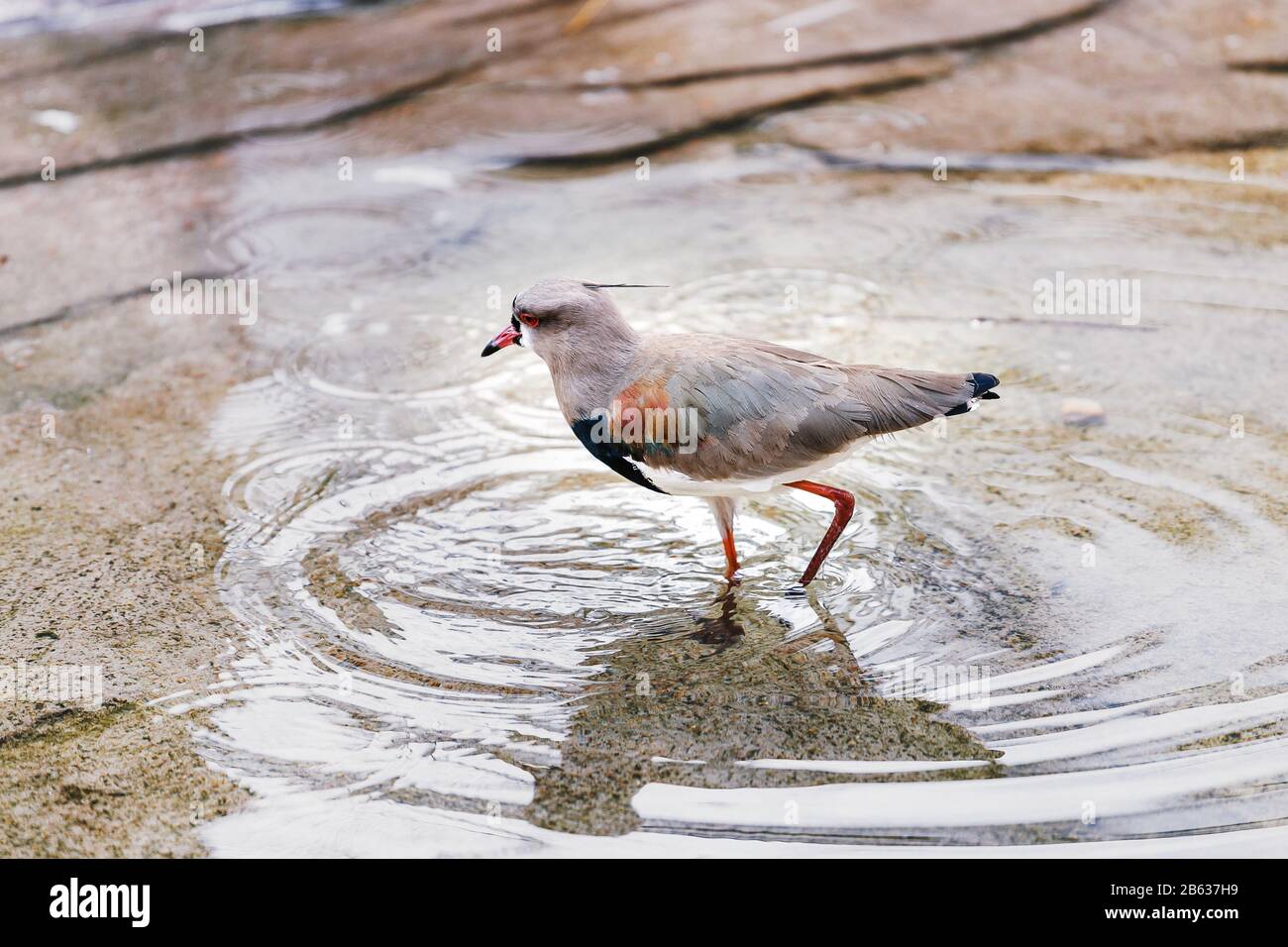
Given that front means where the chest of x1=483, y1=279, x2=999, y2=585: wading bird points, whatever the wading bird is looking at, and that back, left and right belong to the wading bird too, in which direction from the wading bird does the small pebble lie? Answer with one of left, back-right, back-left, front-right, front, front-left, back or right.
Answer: back-right

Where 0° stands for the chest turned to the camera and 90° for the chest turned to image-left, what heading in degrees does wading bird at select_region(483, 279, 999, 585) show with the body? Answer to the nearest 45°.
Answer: approximately 90°
